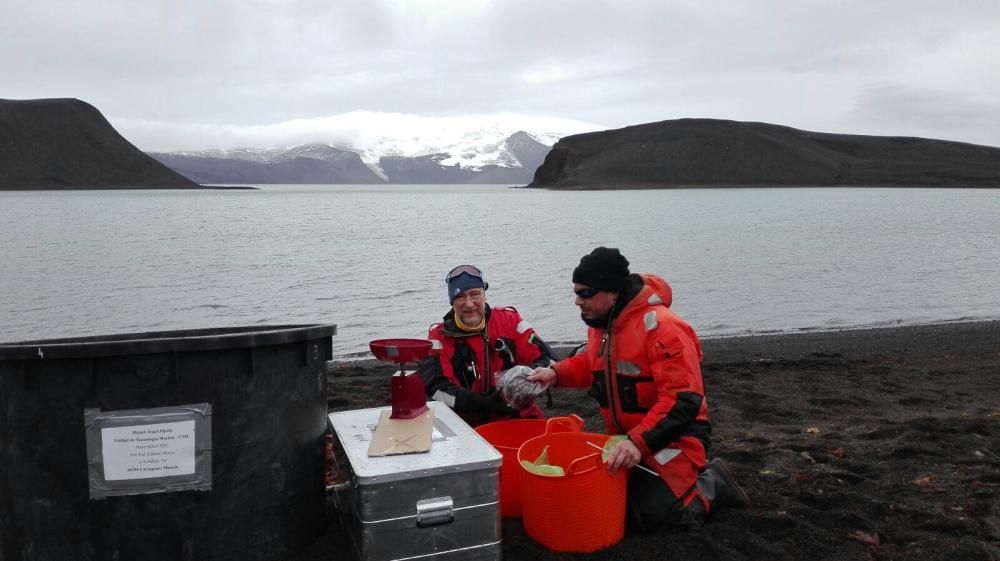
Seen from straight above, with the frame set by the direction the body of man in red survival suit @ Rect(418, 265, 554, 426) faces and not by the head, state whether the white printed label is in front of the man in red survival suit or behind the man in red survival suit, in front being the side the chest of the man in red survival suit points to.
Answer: in front

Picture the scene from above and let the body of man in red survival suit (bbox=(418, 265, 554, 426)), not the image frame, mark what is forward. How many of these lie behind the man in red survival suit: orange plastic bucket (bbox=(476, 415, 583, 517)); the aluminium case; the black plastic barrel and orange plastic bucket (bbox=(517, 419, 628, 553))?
0

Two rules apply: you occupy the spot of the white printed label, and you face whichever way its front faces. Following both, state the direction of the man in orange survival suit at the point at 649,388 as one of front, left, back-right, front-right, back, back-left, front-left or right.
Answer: left

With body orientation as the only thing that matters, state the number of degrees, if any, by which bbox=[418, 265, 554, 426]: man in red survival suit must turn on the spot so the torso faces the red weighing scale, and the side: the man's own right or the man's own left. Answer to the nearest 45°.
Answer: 0° — they already face it

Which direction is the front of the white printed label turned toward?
toward the camera

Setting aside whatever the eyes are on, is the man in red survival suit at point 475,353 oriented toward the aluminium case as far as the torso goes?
yes

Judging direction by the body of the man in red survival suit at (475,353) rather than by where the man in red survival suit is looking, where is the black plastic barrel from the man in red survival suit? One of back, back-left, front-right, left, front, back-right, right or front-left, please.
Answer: front-right

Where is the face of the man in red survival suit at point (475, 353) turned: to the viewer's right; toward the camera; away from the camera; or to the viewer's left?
toward the camera

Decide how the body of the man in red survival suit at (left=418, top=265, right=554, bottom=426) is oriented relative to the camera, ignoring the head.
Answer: toward the camera

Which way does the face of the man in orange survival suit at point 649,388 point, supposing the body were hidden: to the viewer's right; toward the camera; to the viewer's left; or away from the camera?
to the viewer's left

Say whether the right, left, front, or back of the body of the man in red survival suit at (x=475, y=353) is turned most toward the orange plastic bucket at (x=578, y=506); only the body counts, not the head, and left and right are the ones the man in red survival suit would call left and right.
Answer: front
